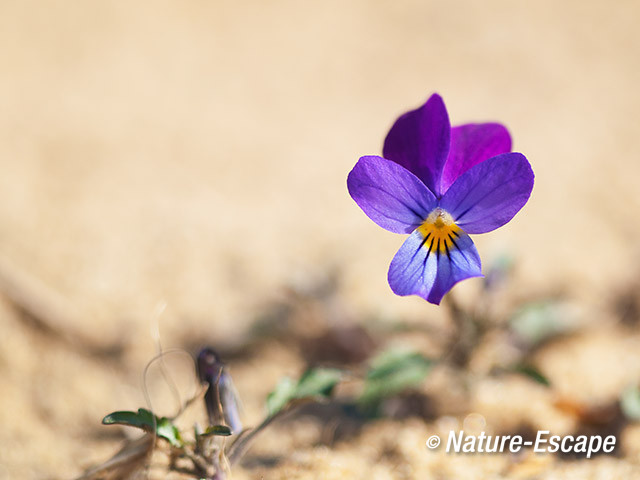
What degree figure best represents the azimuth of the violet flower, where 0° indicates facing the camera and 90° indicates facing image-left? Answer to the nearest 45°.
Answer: approximately 0°
